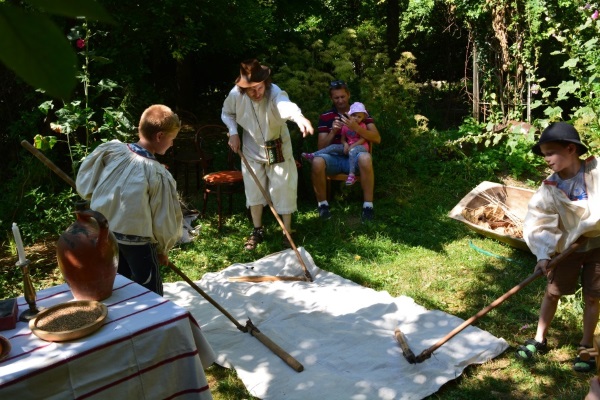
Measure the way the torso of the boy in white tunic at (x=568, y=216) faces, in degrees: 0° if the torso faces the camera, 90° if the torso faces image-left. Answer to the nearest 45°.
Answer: approximately 45°

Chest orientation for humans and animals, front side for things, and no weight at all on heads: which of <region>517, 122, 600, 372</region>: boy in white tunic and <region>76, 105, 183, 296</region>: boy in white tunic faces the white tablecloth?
<region>517, 122, 600, 372</region>: boy in white tunic

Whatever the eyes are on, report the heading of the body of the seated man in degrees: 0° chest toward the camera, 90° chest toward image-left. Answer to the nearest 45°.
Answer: approximately 0°

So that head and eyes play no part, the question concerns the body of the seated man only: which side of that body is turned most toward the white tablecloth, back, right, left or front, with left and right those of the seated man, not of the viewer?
front

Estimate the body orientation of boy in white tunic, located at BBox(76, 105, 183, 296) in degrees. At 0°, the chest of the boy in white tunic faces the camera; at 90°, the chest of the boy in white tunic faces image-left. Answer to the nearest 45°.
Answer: approximately 225°

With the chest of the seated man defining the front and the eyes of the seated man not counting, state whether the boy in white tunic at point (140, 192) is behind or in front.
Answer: in front
